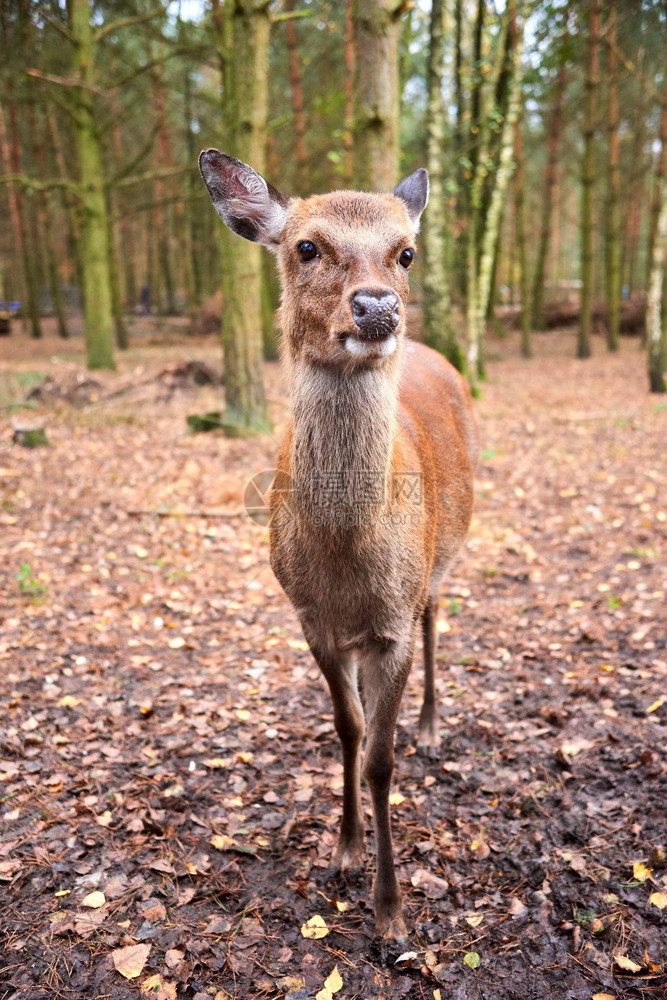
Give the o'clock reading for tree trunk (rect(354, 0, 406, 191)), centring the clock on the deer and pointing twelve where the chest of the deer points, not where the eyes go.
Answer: The tree trunk is roughly at 6 o'clock from the deer.

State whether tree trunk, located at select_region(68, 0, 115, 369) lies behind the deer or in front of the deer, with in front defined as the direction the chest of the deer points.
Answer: behind

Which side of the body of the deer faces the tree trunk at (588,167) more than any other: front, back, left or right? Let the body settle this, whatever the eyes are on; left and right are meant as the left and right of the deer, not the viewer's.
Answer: back

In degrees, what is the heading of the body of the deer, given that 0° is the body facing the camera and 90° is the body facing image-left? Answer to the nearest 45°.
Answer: approximately 0°

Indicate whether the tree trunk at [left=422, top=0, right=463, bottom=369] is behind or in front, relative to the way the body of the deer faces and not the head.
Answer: behind

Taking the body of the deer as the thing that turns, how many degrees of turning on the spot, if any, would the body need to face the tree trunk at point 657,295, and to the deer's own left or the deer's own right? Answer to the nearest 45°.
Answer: approximately 135° to the deer's own left

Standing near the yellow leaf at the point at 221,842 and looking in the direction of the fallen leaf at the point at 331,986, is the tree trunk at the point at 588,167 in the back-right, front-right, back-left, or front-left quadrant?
back-left

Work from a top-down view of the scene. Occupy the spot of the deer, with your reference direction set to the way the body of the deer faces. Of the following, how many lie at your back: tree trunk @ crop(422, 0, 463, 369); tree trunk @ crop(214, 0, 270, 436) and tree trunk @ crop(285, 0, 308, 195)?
3

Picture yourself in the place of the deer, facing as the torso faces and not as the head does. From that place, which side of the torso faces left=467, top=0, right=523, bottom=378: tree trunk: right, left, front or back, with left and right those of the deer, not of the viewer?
back

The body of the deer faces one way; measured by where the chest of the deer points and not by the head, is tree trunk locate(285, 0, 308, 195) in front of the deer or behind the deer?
behind

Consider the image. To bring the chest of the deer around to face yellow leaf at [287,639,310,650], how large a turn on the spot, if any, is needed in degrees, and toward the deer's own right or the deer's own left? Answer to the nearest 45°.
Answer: approximately 180°
